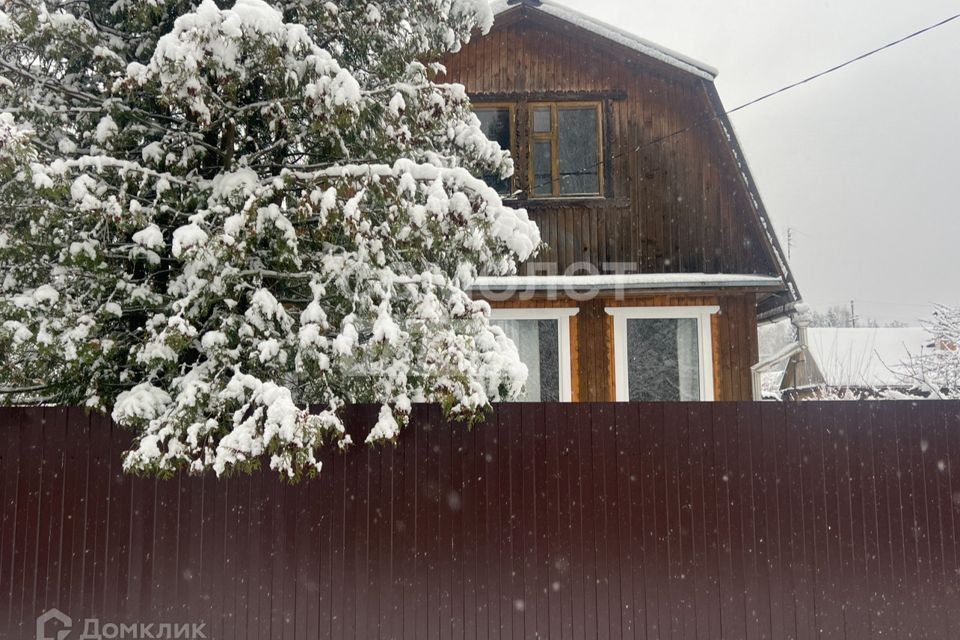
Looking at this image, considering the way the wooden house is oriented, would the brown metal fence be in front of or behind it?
in front

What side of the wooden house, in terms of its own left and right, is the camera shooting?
front

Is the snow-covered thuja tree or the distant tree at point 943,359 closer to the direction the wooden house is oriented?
the snow-covered thuja tree

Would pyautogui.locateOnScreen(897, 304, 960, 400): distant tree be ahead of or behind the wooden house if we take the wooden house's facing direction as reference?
behind

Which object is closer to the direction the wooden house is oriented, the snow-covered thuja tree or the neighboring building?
the snow-covered thuja tree

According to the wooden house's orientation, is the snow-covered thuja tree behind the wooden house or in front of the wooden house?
in front

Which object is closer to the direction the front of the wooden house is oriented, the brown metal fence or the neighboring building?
the brown metal fence
